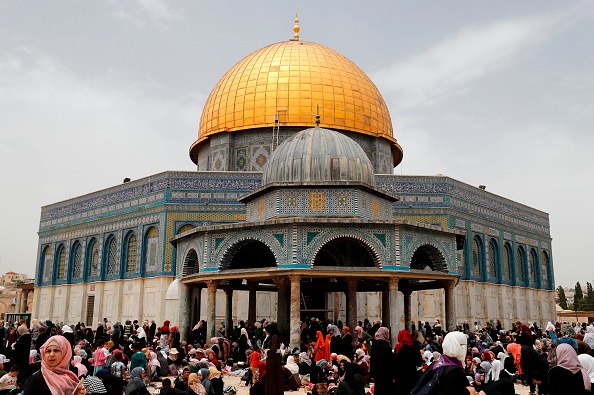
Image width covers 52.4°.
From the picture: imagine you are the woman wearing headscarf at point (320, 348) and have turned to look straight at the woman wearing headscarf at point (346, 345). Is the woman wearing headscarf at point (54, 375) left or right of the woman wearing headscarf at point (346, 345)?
right

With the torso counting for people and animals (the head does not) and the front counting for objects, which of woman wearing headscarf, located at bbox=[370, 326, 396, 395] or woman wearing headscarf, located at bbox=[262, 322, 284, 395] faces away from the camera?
woman wearing headscarf, located at bbox=[370, 326, 396, 395]

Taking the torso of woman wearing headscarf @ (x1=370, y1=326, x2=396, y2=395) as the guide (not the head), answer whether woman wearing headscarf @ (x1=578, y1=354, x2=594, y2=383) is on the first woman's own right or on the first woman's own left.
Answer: on the first woman's own right

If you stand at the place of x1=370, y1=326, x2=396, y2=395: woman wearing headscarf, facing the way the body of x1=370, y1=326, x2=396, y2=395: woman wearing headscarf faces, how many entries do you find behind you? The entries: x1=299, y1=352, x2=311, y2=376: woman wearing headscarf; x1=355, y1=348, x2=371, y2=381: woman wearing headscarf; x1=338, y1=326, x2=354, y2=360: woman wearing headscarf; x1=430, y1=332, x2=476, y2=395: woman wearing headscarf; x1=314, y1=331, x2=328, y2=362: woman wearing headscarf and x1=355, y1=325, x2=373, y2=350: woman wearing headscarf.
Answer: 1

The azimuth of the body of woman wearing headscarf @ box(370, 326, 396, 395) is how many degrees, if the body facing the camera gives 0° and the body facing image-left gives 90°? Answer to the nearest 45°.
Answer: approximately 180°

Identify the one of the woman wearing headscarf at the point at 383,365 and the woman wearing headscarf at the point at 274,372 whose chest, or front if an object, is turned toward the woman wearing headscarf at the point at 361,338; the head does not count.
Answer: the woman wearing headscarf at the point at 383,365

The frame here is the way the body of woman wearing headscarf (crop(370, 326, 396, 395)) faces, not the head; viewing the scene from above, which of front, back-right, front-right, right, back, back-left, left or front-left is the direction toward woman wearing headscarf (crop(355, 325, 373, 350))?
front

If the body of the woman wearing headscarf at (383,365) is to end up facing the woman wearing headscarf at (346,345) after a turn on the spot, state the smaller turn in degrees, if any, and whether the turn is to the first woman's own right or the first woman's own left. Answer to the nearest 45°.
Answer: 0° — they already face them

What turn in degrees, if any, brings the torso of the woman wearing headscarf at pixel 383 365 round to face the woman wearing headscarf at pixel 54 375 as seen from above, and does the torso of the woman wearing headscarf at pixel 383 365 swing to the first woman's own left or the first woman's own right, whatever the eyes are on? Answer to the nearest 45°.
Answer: approximately 135° to the first woman's own left

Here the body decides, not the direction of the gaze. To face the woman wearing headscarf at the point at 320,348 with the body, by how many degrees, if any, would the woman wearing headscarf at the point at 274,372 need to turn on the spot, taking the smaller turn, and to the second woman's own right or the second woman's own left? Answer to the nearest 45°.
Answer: approximately 90° to the second woman's own right

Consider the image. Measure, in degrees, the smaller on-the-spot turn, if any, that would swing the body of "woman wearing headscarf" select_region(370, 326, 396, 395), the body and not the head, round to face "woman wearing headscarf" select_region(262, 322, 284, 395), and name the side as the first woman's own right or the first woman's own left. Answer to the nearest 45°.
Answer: approximately 45° to the first woman's own left
